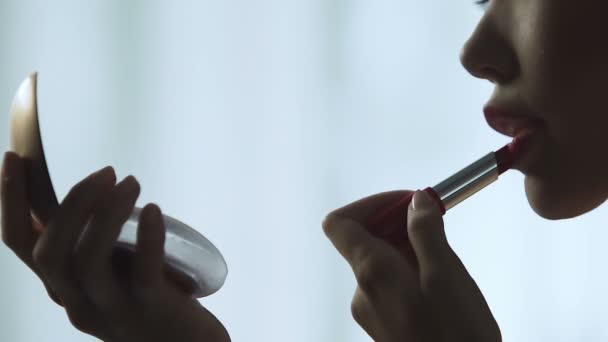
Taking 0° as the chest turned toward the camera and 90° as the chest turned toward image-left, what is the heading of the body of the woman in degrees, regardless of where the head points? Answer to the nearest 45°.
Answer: approximately 90°

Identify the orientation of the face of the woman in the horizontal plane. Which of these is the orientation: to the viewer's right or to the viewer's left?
to the viewer's left
